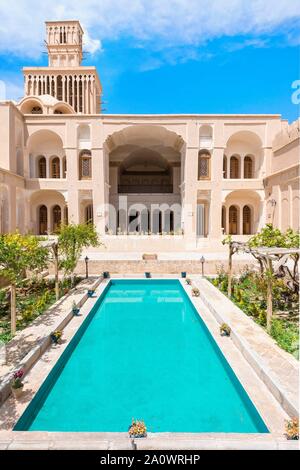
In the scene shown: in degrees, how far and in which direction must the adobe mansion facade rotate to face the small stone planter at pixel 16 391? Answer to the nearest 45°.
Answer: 0° — it already faces it

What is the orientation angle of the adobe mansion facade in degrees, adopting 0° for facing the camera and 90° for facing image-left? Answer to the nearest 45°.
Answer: approximately 0°

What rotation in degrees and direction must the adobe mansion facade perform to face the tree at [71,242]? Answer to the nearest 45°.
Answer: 0° — it already faces it

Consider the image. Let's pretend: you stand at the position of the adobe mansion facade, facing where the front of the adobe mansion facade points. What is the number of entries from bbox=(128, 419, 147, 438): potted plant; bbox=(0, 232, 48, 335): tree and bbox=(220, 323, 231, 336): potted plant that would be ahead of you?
3

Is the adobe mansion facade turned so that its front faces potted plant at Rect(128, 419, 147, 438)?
yes

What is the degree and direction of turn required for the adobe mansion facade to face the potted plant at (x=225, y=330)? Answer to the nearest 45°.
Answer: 0° — it already faces it
